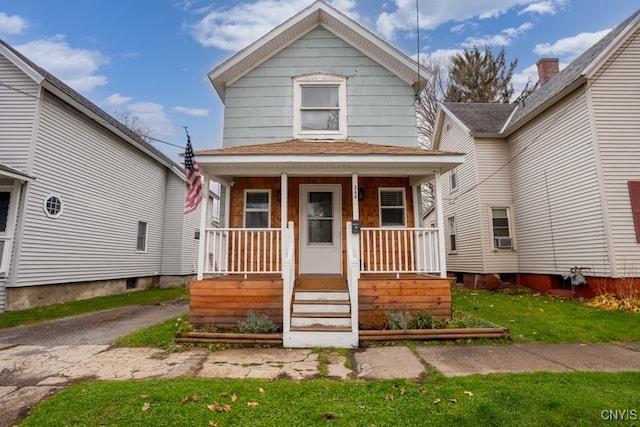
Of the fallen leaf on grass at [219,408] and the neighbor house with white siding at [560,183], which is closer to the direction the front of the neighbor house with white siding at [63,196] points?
the fallen leaf on grass

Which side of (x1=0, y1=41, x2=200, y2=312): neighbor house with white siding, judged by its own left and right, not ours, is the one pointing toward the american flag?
left

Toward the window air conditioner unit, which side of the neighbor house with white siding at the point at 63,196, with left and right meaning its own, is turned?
left

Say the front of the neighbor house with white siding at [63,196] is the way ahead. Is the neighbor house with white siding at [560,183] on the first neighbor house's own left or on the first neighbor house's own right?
on the first neighbor house's own left

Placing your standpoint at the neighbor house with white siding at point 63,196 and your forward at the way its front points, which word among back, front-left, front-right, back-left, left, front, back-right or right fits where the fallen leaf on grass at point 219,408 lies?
front-left
